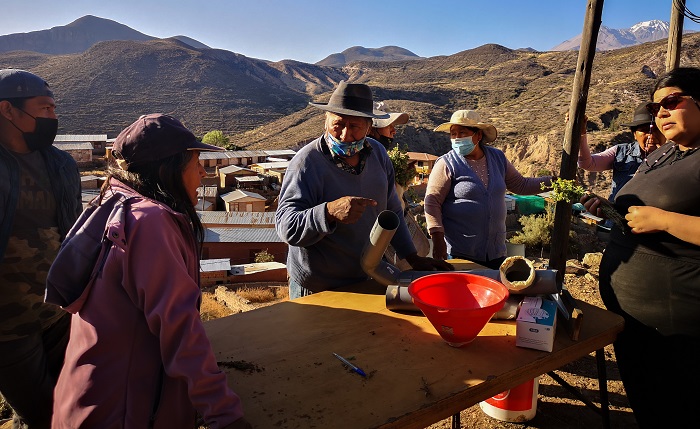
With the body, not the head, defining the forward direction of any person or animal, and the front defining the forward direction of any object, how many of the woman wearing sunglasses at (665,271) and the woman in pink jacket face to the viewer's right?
1

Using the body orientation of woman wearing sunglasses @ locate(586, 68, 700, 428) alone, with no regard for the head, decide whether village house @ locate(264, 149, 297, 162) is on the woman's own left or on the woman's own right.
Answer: on the woman's own right

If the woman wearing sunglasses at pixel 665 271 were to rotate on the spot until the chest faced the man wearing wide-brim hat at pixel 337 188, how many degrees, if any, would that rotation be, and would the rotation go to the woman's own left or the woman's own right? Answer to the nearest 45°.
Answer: approximately 45° to the woman's own right

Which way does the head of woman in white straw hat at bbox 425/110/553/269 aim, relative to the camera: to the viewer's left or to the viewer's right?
to the viewer's left

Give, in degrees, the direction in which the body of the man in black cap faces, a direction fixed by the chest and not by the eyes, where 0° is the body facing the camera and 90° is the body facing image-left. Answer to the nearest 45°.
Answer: approximately 315°

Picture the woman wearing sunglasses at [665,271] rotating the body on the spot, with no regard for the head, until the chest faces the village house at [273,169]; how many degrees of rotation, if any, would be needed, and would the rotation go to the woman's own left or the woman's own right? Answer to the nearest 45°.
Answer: approximately 90° to the woman's own right

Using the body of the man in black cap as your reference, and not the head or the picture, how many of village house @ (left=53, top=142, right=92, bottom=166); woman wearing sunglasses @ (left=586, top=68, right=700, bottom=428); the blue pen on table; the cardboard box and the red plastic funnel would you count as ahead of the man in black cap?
4

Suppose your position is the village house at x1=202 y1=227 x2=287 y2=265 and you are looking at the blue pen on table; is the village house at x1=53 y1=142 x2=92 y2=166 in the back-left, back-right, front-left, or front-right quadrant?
back-right

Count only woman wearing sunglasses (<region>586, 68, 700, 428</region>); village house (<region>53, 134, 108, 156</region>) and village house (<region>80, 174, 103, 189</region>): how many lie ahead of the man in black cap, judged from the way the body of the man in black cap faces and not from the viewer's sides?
1

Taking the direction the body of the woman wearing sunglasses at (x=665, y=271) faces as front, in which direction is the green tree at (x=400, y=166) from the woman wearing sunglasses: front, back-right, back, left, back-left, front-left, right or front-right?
right

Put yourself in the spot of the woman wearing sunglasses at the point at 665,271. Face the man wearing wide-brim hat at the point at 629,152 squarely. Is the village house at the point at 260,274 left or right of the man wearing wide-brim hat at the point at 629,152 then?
left

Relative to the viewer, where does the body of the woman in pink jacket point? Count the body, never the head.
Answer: to the viewer's right

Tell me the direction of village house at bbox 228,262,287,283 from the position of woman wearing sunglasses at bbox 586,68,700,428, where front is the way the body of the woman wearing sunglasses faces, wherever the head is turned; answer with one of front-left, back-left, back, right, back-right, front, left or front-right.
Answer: right
